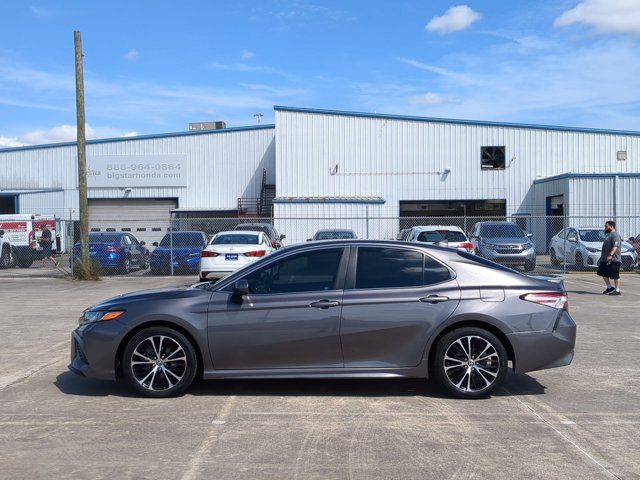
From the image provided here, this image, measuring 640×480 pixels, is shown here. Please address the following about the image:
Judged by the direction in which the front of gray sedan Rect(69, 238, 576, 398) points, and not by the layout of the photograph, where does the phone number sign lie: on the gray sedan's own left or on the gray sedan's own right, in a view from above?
on the gray sedan's own right

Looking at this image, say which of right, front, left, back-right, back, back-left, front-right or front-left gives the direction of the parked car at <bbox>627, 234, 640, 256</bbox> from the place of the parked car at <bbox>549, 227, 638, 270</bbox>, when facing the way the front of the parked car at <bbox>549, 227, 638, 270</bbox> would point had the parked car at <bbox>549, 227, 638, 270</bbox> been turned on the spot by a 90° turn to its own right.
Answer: back

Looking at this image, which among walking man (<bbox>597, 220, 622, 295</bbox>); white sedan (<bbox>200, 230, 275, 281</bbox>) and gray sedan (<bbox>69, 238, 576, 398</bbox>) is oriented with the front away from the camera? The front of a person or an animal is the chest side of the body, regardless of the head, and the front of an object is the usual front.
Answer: the white sedan

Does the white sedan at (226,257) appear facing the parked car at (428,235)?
no

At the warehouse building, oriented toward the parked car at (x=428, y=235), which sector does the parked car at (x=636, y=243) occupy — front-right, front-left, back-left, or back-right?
front-left

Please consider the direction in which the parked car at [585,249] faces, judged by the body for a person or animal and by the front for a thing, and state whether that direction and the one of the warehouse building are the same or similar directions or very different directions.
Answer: same or similar directions

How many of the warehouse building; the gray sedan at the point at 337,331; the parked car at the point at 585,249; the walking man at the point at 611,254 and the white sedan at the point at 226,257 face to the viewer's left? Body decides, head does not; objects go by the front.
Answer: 2

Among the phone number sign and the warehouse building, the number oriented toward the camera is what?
2

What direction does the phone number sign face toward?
toward the camera

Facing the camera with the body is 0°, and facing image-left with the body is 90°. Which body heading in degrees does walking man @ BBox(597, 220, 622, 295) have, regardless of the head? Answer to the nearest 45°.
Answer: approximately 90°

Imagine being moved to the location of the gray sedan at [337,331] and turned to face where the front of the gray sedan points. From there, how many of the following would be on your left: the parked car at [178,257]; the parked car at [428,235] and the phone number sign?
0

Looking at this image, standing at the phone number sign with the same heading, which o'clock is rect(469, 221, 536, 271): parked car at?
The parked car is roughly at 11 o'clock from the phone number sign.

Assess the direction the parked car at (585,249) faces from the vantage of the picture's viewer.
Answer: facing the viewer and to the right of the viewer

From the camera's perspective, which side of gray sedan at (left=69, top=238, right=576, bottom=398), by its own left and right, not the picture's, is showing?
left

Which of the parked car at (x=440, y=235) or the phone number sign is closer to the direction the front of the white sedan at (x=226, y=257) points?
the phone number sign

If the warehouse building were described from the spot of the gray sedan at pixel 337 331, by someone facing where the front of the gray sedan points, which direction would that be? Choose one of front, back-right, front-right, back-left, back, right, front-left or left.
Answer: right

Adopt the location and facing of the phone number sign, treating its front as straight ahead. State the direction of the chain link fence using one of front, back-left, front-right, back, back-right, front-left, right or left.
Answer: front

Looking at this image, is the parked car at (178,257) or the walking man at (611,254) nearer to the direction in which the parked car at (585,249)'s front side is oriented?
the walking man

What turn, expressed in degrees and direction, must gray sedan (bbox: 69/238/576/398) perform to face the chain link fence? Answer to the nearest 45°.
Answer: approximately 90° to its right

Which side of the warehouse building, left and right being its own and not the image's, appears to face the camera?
front

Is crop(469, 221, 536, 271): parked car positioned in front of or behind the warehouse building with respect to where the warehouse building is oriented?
in front

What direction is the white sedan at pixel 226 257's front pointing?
away from the camera

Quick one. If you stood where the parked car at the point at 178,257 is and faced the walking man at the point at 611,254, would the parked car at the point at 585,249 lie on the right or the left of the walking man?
left
